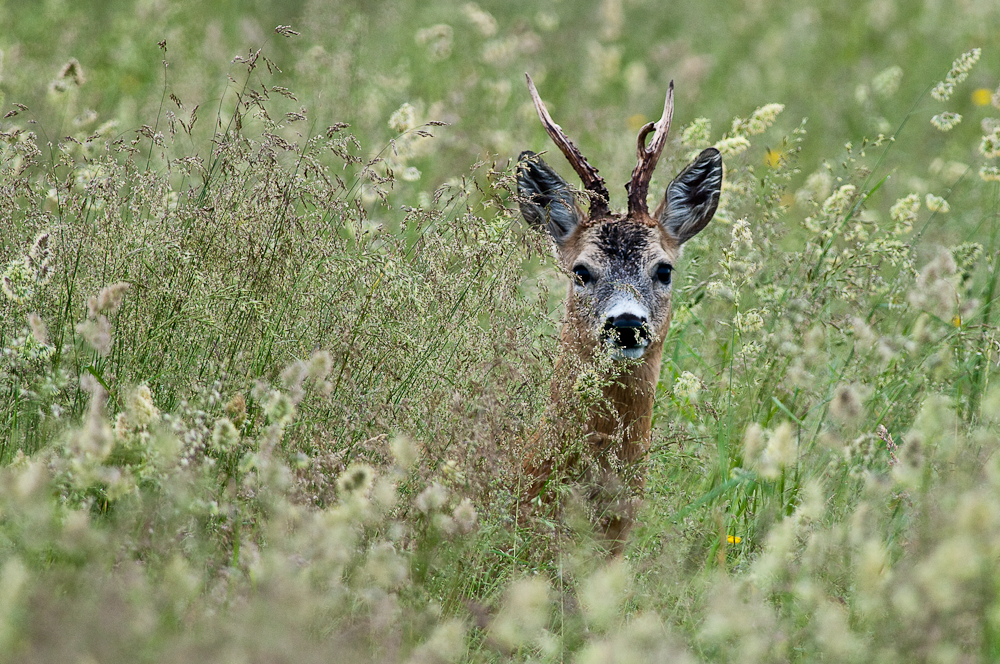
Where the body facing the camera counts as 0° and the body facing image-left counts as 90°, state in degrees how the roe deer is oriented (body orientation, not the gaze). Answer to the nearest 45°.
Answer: approximately 0°
